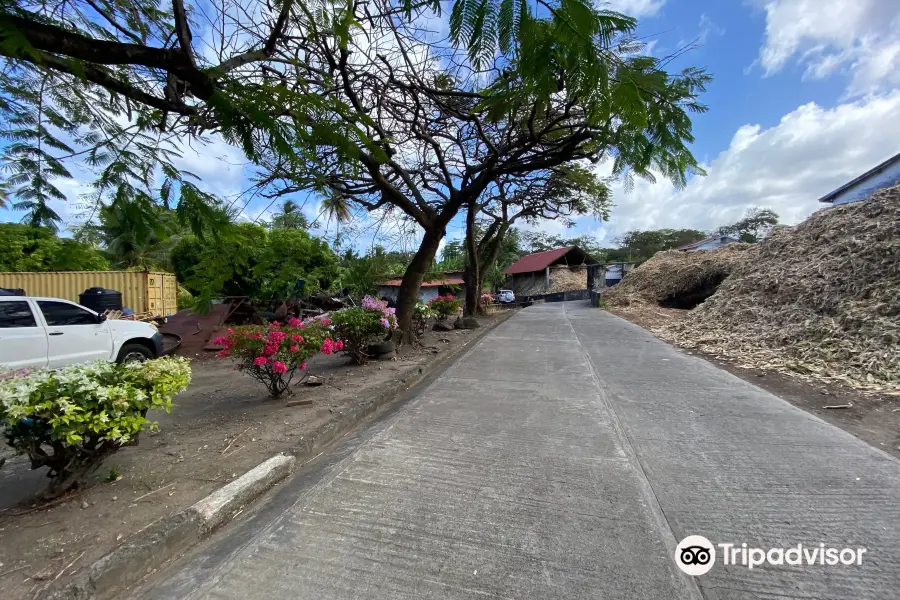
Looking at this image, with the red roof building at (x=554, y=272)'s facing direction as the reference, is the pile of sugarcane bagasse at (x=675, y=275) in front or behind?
in front

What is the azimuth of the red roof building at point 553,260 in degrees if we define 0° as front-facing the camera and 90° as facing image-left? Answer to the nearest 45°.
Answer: approximately 315°

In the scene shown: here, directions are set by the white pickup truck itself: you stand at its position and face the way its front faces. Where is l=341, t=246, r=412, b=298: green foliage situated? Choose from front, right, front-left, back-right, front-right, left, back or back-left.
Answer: front-left

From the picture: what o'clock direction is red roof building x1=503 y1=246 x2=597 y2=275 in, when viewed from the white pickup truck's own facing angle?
The red roof building is roughly at 11 o'clock from the white pickup truck.

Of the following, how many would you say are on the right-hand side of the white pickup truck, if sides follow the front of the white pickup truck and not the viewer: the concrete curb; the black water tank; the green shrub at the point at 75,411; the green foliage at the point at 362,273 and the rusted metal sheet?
2

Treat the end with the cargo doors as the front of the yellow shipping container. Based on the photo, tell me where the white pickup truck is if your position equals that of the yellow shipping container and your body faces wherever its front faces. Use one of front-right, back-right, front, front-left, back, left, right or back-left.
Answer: front-right

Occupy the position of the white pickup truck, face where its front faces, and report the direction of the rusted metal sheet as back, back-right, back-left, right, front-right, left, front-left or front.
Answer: front-left

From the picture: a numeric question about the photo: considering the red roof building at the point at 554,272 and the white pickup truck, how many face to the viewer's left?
0

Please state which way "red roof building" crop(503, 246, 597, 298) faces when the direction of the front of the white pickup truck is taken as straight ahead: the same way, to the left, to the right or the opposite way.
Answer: to the right

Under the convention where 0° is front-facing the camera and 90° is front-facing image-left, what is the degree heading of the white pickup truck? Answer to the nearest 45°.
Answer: approximately 270°

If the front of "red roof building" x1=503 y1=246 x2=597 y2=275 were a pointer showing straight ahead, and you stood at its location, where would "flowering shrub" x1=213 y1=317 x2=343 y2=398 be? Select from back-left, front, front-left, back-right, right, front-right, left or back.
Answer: front-right

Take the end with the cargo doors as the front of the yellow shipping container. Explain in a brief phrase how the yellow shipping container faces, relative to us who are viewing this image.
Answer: facing the viewer and to the right of the viewer
